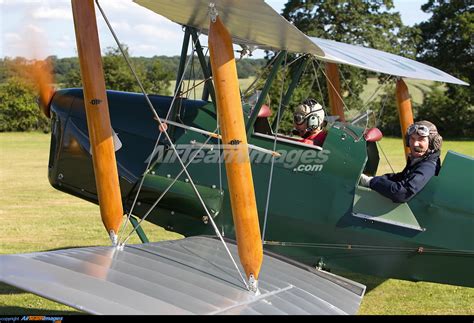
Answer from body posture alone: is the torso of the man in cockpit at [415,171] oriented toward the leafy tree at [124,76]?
no

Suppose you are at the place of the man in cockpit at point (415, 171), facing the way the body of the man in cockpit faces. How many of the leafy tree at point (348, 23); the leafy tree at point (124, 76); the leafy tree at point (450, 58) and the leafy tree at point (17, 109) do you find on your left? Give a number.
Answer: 0

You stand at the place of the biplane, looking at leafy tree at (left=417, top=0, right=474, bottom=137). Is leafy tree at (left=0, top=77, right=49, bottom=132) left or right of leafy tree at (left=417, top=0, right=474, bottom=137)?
left

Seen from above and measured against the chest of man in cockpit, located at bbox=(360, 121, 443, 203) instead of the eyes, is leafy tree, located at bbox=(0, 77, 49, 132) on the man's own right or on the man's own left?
on the man's own right

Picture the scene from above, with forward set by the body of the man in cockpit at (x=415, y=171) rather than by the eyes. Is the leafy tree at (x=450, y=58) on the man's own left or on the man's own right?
on the man's own right

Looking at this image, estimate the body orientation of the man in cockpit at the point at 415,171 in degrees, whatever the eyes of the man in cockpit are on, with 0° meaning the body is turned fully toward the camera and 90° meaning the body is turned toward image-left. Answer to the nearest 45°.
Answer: approximately 90°

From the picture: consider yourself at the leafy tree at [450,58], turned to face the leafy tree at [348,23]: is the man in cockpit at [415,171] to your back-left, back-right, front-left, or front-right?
front-left

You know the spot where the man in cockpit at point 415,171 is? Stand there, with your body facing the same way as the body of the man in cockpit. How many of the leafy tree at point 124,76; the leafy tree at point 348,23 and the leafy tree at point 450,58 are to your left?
0

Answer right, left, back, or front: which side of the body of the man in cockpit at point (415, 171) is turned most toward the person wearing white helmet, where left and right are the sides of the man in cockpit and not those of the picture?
front

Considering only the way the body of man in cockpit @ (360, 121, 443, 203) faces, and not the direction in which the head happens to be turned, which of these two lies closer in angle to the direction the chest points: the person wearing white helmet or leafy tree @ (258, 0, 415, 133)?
the person wearing white helmet

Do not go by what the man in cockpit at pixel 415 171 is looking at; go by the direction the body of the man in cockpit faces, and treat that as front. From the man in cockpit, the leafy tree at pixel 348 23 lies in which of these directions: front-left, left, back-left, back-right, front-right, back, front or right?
right
